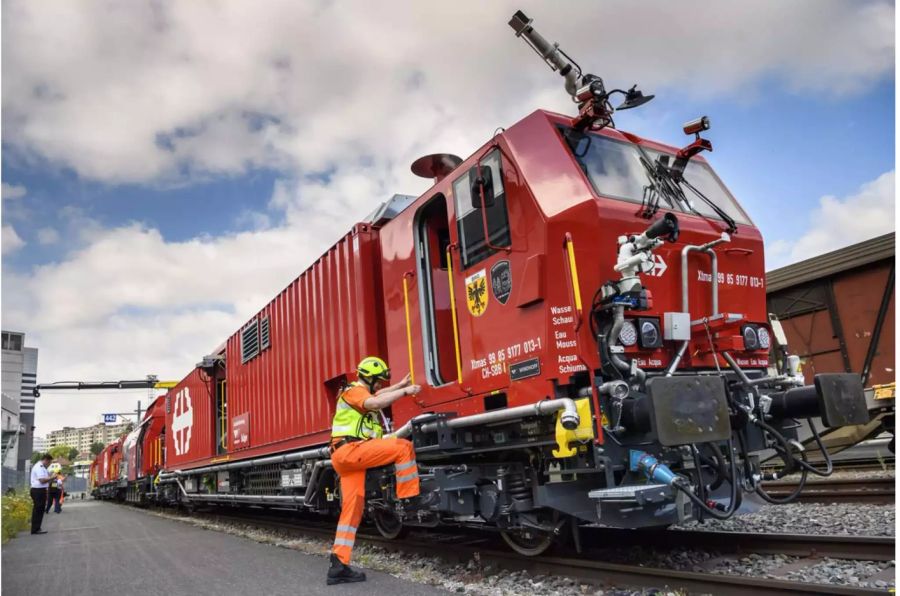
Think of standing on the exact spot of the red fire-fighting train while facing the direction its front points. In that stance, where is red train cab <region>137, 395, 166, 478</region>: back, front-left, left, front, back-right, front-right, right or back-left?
back

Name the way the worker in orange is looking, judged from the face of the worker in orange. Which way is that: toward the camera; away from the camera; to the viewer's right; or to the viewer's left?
to the viewer's right

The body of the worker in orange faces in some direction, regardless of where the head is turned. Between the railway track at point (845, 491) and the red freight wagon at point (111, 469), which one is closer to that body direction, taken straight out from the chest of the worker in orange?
the railway track

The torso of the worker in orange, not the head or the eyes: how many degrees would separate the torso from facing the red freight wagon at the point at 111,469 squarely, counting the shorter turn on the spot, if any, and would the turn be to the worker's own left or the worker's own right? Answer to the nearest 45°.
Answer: approximately 135° to the worker's own left

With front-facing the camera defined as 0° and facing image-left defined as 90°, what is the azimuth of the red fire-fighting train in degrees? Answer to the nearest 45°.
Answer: approximately 315°

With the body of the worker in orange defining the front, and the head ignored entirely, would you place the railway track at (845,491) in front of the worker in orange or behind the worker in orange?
in front

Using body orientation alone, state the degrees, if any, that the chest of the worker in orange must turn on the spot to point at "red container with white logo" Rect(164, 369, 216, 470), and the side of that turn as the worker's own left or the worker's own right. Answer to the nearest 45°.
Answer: approximately 90° to the worker's own left

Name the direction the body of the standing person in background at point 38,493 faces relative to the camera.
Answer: to the viewer's right

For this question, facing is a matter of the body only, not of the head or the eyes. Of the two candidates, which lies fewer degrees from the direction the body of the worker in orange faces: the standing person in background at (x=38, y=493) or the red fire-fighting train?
the red fire-fighting train

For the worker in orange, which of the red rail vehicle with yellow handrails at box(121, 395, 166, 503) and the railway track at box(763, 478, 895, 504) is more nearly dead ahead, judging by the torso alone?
the railway track

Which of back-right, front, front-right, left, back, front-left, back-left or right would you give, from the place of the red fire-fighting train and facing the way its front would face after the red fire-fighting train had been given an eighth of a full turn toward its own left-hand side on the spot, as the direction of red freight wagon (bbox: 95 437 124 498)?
back-left

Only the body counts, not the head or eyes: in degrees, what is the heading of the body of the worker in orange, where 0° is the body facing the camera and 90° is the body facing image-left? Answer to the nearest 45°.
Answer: approximately 270°
